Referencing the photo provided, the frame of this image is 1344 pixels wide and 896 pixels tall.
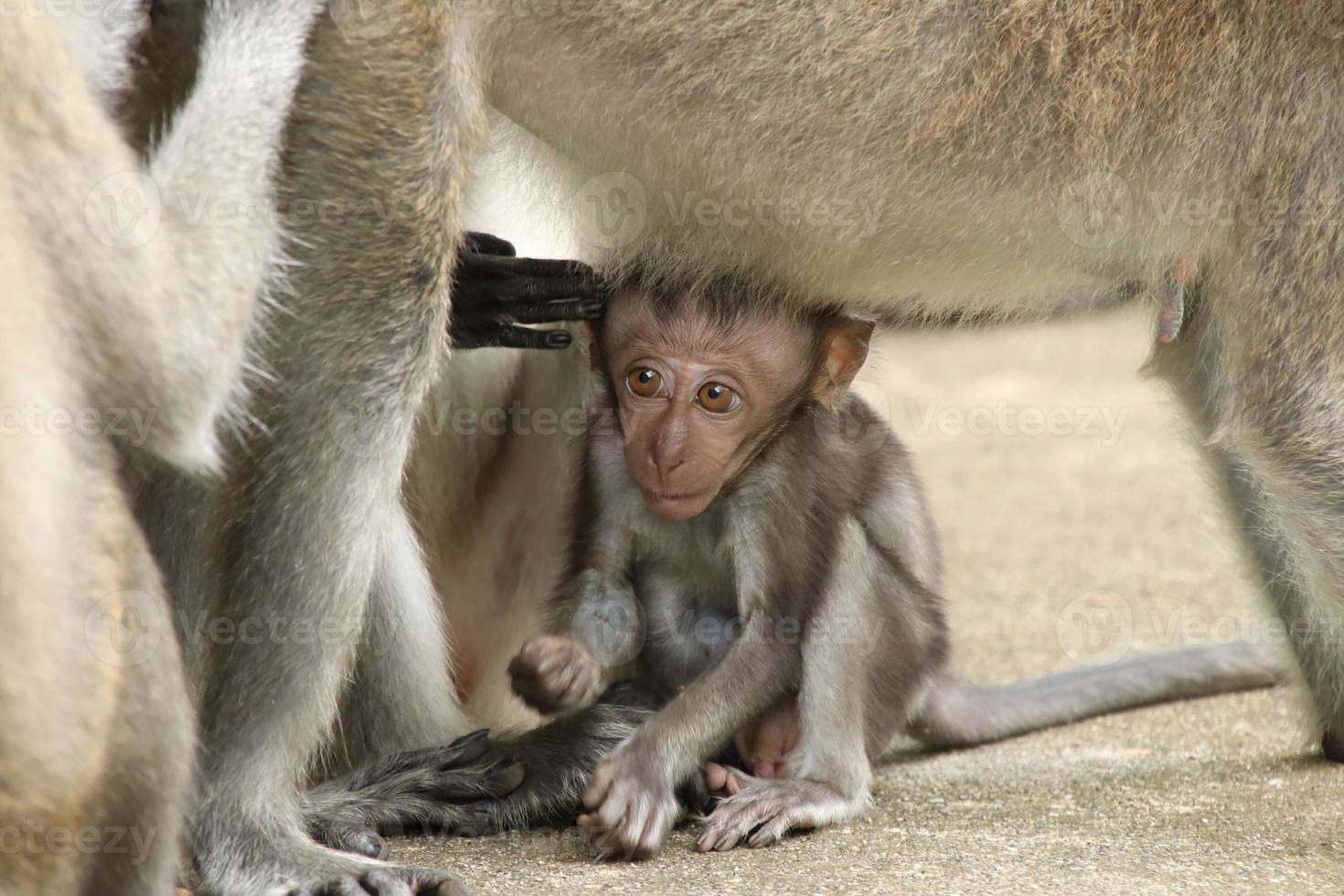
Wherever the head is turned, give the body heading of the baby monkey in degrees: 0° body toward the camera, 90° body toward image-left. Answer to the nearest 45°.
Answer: approximately 45°
